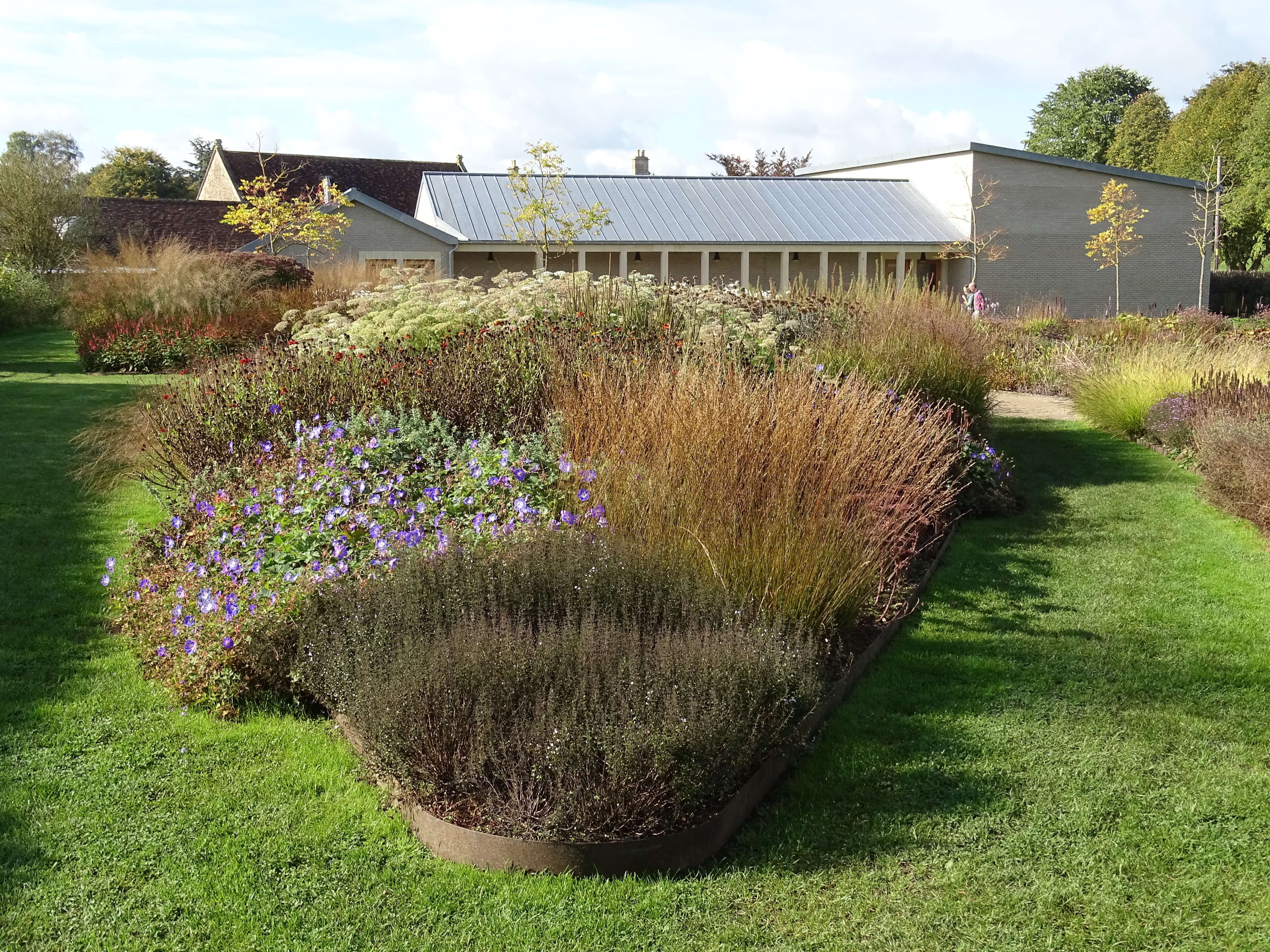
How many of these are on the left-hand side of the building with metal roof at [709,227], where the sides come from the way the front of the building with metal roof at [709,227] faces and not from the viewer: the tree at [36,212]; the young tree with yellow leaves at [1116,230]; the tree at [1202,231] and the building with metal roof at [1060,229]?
3

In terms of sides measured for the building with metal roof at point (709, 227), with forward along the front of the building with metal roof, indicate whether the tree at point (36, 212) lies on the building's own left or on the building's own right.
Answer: on the building's own right

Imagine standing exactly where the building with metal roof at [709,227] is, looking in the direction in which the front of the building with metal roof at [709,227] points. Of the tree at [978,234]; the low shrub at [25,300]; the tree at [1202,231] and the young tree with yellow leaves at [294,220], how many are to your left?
2

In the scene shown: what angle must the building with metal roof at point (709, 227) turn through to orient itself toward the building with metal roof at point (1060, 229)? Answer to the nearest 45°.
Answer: approximately 90° to its left

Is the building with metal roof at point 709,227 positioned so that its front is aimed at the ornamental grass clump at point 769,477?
yes

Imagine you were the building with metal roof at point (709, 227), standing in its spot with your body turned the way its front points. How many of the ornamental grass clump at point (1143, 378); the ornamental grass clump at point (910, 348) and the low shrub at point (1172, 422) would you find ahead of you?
3

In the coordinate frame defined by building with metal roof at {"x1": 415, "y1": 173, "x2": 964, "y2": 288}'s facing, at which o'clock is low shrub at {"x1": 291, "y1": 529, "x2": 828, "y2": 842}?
The low shrub is roughly at 12 o'clock from the building with metal roof.

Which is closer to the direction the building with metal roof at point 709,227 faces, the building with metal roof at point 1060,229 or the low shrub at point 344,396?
the low shrub

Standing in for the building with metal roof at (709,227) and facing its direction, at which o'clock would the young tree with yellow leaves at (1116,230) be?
The young tree with yellow leaves is roughly at 9 o'clock from the building with metal roof.

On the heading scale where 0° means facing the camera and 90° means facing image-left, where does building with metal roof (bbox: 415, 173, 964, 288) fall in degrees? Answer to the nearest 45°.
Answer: approximately 0°

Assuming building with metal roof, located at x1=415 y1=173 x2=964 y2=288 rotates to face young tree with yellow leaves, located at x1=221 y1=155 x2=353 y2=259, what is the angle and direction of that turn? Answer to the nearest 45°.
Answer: approximately 45° to its right

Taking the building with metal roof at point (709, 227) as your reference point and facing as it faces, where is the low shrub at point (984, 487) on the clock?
The low shrub is roughly at 12 o'clock from the building with metal roof.
